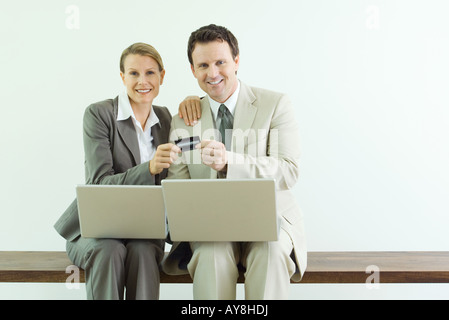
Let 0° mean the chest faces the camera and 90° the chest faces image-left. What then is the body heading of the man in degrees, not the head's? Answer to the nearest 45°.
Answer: approximately 0°
